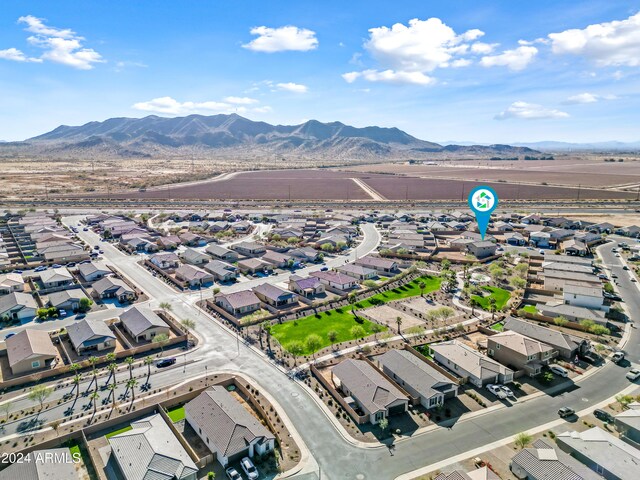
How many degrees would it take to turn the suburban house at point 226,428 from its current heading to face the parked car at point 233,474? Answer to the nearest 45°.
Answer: approximately 45° to its right

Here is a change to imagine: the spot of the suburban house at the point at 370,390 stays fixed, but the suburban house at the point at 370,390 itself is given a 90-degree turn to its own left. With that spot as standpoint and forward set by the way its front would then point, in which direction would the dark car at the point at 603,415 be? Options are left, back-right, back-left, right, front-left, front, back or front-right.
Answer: front-right

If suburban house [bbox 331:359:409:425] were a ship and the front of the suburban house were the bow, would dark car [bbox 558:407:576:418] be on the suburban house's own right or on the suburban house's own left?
on the suburban house's own left

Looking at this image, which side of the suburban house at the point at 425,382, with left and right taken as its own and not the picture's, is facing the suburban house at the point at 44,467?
right

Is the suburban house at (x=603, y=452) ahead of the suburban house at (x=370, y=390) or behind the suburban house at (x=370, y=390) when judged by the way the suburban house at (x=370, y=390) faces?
ahead

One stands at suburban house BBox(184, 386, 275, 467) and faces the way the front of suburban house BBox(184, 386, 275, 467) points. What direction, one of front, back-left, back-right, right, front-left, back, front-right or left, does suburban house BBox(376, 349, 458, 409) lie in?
front-left

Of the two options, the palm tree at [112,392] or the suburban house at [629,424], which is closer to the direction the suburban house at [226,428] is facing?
the suburban house

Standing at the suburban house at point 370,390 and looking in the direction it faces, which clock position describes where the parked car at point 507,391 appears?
The parked car is roughly at 10 o'clock from the suburban house.

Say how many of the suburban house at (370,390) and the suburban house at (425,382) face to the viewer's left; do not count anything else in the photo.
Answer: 0

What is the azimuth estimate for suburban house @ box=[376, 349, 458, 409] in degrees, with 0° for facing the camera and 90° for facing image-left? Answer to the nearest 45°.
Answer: approximately 315°

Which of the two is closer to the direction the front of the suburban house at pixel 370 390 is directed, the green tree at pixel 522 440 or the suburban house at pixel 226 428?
the green tree

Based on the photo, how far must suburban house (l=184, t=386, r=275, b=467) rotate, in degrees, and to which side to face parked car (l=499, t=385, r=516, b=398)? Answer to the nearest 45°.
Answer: approximately 45° to its left

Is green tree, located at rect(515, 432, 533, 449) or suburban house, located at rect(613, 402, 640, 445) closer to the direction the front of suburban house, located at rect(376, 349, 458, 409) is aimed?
the green tree

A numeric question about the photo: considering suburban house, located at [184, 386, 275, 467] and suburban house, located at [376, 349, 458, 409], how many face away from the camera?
0

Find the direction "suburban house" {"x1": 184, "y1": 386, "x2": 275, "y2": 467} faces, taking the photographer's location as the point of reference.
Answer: facing the viewer and to the right of the viewer
